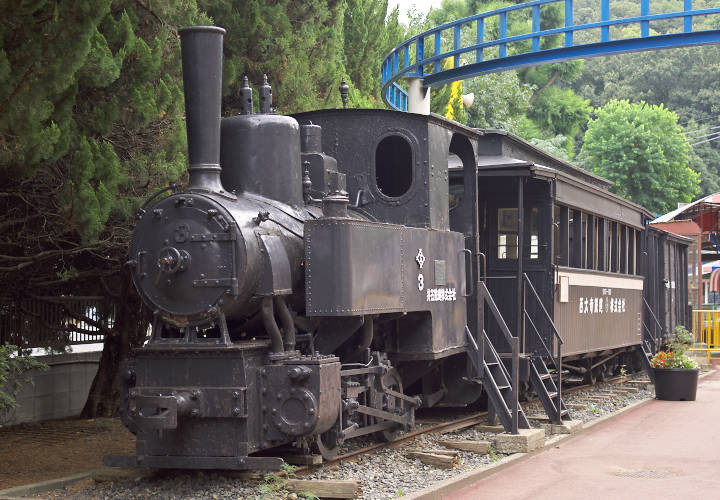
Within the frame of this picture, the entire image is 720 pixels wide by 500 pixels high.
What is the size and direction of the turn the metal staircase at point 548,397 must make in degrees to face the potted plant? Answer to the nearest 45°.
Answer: approximately 90° to its left

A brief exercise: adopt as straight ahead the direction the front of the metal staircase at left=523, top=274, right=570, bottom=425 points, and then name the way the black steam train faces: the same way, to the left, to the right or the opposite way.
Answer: to the right

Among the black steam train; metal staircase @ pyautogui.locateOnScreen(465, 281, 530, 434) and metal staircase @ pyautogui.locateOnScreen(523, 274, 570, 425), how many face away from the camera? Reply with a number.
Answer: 0

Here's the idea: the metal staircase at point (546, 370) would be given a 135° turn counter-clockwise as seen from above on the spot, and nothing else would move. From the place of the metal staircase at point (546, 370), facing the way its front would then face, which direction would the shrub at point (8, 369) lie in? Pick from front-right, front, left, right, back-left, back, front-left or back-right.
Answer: back-left

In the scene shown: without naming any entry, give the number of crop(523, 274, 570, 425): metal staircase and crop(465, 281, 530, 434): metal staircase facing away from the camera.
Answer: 0

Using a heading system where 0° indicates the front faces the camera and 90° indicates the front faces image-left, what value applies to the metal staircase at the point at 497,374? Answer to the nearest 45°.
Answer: approximately 315°

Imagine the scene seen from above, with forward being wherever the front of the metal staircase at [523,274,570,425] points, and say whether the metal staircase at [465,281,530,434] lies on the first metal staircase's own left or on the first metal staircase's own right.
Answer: on the first metal staircase's own right

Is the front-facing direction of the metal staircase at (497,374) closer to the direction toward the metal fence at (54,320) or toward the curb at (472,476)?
the curb

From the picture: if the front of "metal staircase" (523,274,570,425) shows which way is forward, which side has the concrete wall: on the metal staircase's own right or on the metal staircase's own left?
on the metal staircase's own right

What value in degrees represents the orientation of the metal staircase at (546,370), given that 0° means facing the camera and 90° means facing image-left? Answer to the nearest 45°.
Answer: approximately 315°

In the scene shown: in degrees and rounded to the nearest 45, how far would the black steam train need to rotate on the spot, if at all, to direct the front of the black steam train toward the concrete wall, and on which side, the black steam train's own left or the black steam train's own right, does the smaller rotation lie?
approximately 90° to the black steam train's own right

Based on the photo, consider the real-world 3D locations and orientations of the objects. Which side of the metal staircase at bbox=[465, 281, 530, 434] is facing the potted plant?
left

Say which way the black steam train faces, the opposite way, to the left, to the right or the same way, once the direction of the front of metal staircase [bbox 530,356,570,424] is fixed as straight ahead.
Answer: to the right

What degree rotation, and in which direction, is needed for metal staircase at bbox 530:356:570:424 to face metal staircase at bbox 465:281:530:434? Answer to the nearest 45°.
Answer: approximately 90° to its right
